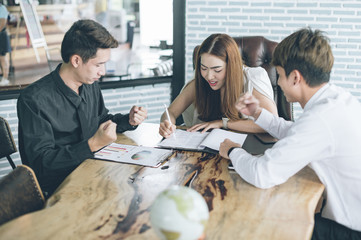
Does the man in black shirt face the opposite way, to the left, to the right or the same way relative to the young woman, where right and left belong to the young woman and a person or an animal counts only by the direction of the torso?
to the left

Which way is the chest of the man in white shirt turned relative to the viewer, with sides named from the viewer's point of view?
facing away from the viewer and to the left of the viewer

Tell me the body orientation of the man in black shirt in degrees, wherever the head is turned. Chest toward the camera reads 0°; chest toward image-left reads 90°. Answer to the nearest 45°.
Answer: approximately 315°

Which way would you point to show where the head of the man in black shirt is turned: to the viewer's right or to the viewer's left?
to the viewer's right

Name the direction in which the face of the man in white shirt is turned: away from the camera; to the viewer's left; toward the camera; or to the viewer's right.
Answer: to the viewer's left
